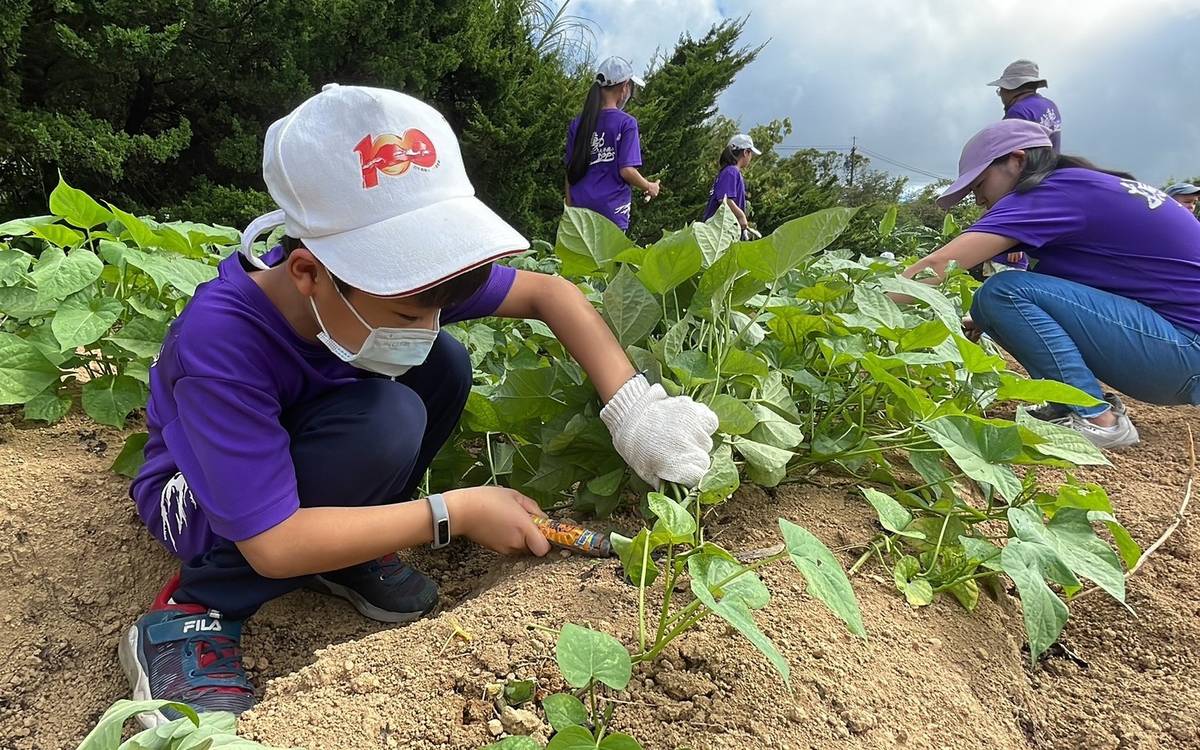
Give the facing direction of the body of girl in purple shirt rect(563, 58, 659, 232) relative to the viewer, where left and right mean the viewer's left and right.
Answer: facing away from the viewer and to the right of the viewer

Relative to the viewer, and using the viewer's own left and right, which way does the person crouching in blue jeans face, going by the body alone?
facing to the left of the viewer

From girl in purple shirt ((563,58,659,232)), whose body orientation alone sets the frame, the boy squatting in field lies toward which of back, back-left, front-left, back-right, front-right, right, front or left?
back-right

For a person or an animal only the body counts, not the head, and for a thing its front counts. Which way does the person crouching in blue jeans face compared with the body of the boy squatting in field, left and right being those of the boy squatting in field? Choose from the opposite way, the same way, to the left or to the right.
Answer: the opposite way

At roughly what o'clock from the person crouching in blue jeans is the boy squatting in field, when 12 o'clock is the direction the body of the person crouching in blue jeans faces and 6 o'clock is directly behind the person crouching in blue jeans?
The boy squatting in field is roughly at 10 o'clock from the person crouching in blue jeans.

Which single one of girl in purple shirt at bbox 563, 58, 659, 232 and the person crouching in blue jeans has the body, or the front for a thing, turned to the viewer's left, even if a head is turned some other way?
the person crouching in blue jeans

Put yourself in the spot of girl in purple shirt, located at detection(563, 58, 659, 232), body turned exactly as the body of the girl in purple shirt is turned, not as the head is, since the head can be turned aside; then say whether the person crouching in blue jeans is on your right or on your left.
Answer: on your right

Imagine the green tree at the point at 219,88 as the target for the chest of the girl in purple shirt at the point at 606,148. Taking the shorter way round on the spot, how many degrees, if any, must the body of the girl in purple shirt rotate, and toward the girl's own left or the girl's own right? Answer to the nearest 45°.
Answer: approximately 135° to the girl's own left

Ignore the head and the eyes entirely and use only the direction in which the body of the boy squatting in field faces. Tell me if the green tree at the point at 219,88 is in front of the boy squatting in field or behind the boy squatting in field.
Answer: behind
